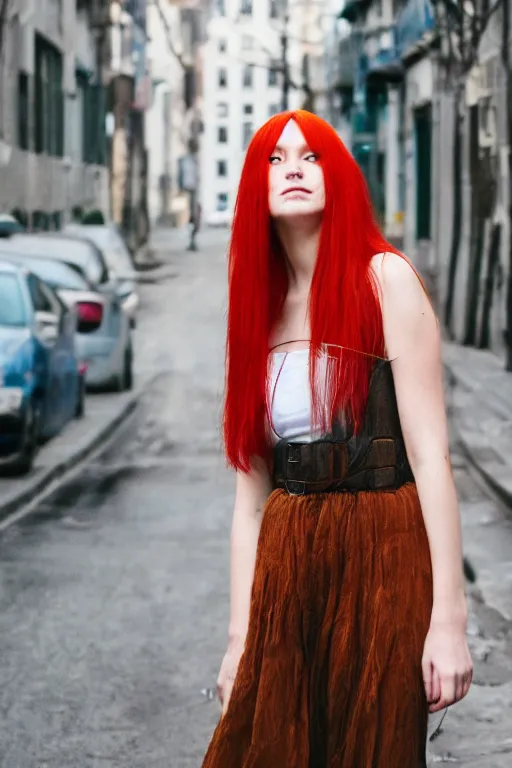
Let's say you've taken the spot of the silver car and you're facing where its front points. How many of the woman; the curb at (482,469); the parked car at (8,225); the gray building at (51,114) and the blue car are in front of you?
2

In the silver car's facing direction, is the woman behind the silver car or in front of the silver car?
behind

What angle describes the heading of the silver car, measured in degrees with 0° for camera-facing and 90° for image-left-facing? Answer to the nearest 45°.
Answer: approximately 180°

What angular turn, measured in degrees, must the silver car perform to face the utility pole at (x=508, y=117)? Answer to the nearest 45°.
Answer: approximately 90° to its right

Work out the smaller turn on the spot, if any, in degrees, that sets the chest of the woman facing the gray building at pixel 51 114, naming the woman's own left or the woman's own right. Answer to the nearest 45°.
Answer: approximately 135° to the woman's own right

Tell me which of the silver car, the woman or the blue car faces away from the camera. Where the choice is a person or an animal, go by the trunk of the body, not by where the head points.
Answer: the silver car

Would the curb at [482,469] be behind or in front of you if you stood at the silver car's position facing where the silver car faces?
behind

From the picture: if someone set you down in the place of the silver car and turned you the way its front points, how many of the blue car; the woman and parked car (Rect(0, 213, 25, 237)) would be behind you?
2

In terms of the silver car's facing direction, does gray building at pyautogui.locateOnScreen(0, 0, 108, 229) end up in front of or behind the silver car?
in front

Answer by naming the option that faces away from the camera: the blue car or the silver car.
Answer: the silver car

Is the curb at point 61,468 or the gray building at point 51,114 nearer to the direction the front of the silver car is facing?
the gray building

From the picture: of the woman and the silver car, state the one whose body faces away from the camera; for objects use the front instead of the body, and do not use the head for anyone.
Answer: the silver car
